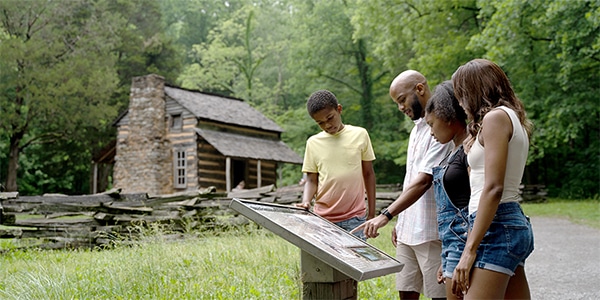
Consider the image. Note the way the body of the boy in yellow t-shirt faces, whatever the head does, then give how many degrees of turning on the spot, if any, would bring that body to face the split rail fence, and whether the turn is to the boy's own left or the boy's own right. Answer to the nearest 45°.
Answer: approximately 135° to the boy's own right

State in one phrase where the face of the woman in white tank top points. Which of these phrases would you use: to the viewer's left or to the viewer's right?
to the viewer's left

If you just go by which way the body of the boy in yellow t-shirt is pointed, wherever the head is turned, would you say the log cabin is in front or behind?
behind

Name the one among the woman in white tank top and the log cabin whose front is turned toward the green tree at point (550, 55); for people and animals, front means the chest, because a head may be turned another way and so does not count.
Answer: the log cabin

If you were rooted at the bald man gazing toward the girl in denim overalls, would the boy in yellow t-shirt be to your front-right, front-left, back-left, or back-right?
back-right

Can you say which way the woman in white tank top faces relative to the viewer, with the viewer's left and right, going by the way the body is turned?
facing to the left of the viewer

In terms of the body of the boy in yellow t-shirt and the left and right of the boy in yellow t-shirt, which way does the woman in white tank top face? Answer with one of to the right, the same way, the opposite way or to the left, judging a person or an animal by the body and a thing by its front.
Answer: to the right

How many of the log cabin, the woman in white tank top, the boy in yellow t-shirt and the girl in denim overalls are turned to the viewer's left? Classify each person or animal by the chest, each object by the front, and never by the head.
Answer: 2

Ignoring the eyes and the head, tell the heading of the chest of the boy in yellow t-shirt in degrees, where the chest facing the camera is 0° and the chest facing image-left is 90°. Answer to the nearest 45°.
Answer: approximately 0°

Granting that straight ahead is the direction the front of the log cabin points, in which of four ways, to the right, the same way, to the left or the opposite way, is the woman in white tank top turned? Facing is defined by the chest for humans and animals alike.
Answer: the opposite way

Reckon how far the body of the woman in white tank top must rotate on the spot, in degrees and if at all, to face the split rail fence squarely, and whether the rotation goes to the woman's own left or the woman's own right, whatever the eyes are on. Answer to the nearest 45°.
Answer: approximately 45° to the woman's own right

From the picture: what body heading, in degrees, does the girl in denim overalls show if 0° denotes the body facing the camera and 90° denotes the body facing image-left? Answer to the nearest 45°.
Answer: approximately 90°

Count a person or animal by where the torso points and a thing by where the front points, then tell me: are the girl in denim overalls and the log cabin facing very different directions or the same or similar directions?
very different directions
